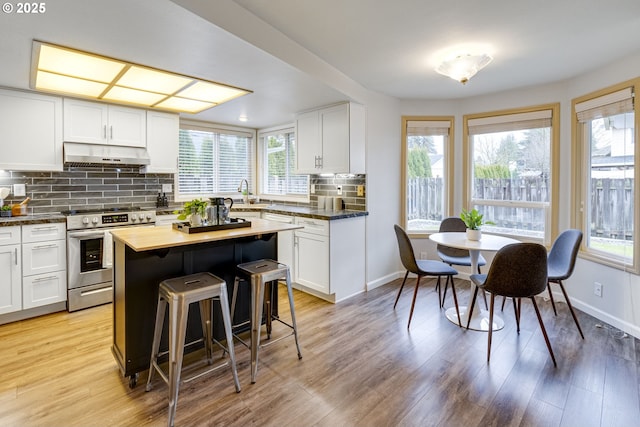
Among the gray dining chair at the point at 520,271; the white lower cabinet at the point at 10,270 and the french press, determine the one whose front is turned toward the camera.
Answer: the white lower cabinet

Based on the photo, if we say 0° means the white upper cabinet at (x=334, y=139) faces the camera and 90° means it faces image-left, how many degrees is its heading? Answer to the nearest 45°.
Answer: approximately 45°

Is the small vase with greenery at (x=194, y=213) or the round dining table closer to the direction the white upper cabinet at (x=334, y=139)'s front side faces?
the small vase with greenery

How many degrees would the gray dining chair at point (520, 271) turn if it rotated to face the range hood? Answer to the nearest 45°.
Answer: approximately 45° to its left

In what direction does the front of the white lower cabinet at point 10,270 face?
toward the camera

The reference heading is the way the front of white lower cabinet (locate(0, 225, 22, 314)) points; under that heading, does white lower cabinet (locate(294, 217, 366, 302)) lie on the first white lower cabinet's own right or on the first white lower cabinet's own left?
on the first white lower cabinet's own left

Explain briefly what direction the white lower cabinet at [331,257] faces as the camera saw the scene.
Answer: facing the viewer and to the left of the viewer

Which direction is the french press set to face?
to the viewer's left

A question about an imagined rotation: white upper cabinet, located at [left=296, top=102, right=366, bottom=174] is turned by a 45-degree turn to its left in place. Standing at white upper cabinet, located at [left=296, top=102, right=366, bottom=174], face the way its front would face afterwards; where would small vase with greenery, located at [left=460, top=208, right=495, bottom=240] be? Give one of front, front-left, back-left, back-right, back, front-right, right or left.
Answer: front-left

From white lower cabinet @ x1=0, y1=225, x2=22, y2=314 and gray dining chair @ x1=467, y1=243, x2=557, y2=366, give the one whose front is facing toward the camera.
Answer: the white lower cabinet

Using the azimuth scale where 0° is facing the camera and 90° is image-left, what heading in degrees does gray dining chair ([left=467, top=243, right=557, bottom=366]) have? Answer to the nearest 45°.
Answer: approximately 135°

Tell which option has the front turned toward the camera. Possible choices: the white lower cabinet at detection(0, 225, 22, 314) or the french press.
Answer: the white lower cabinet
